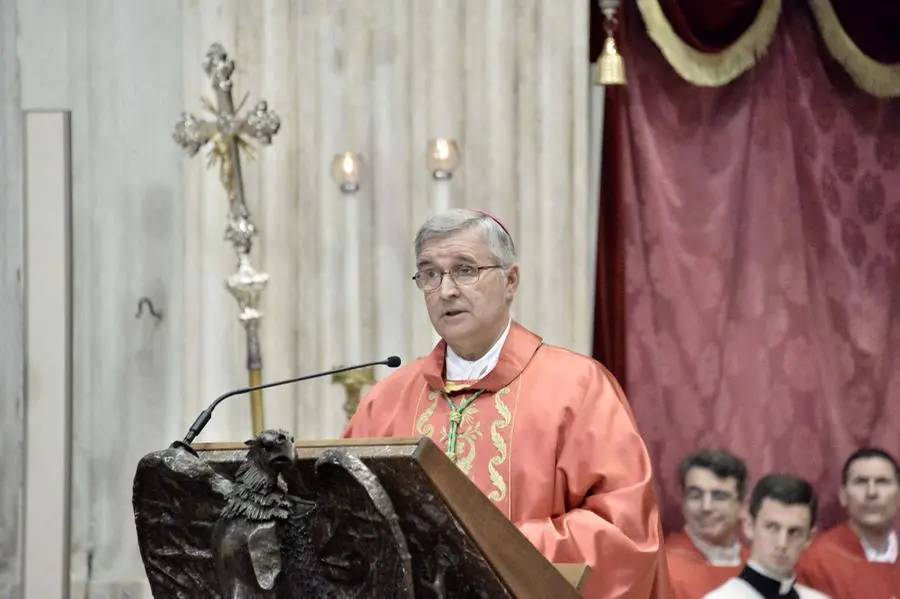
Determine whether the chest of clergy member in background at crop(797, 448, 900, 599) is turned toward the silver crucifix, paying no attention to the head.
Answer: no

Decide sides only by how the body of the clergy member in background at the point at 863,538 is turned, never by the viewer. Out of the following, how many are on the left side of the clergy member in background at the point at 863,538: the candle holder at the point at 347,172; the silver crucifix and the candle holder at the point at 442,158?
0

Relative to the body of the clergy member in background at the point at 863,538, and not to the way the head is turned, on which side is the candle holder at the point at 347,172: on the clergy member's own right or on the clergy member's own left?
on the clergy member's own right

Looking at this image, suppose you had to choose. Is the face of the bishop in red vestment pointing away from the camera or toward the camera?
toward the camera

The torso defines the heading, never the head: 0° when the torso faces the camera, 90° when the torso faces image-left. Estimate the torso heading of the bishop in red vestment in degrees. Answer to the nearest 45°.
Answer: approximately 45°

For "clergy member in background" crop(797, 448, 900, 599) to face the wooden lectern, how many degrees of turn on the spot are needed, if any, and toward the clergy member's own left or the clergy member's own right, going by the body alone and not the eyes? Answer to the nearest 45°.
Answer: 0° — they already face it

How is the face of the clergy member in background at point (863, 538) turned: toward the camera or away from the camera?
toward the camera

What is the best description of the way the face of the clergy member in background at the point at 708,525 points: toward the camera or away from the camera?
toward the camera

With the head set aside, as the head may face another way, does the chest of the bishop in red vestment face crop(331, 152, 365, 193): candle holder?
no

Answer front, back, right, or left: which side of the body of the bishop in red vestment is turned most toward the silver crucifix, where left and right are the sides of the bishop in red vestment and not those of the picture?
right

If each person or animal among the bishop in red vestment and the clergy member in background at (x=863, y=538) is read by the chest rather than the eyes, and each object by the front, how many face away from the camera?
0

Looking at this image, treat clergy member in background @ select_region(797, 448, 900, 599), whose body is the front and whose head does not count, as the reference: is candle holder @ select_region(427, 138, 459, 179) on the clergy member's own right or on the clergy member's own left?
on the clergy member's own right

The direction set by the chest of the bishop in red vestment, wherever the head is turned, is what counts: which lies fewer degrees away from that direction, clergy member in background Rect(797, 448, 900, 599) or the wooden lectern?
the wooden lectern

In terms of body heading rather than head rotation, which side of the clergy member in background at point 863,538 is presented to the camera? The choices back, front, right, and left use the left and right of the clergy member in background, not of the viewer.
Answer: front
